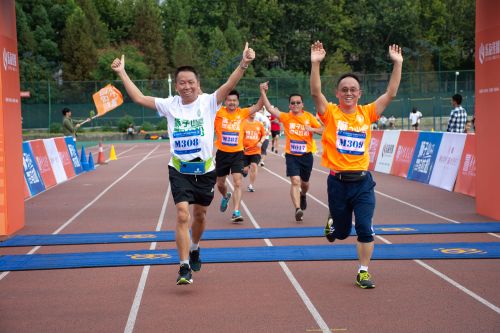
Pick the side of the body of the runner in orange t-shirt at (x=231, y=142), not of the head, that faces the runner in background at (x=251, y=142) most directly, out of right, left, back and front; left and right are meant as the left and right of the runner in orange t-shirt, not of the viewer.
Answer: back

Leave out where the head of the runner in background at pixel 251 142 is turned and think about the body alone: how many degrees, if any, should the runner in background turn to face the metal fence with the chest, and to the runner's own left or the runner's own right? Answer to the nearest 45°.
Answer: approximately 180°

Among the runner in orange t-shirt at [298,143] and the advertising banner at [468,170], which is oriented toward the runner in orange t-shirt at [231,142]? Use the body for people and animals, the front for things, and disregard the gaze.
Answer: the advertising banner

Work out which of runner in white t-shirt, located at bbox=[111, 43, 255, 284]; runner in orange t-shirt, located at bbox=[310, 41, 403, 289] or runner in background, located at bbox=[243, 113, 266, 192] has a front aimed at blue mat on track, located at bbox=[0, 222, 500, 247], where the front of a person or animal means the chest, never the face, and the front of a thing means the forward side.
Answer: the runner in background

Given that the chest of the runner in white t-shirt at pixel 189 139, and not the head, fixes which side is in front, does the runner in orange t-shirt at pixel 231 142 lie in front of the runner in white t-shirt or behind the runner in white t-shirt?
behind

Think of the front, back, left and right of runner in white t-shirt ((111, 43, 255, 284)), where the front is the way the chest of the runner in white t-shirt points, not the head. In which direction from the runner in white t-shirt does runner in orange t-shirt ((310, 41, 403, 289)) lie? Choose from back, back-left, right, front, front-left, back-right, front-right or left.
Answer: left

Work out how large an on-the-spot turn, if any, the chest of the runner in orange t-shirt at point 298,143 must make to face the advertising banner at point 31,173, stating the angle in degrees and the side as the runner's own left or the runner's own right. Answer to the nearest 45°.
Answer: approximately 135° to the runner's own right

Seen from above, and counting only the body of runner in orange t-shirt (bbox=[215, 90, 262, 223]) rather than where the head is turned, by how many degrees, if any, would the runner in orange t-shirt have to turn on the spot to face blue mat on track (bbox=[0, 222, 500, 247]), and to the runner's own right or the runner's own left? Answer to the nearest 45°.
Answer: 0° — they already face it
